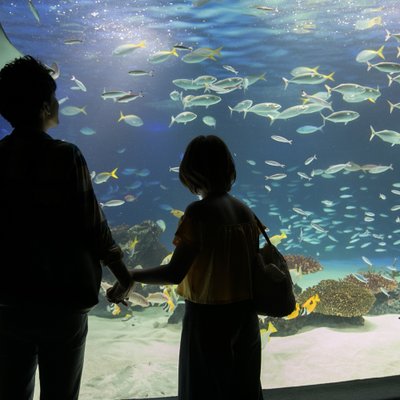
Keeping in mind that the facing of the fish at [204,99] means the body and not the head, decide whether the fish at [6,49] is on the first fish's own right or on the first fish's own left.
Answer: on the first fish's own right

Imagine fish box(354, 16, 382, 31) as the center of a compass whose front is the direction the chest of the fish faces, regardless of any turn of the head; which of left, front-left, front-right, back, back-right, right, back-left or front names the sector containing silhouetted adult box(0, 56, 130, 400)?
left

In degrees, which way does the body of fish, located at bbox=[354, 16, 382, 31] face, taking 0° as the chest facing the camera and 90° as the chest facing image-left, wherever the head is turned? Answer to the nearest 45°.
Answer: approximately 90°

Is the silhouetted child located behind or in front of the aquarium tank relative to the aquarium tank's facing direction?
in front

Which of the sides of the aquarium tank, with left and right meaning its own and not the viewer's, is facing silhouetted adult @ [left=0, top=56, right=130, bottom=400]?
front

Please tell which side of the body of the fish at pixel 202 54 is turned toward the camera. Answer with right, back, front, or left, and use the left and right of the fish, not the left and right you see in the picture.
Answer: left
